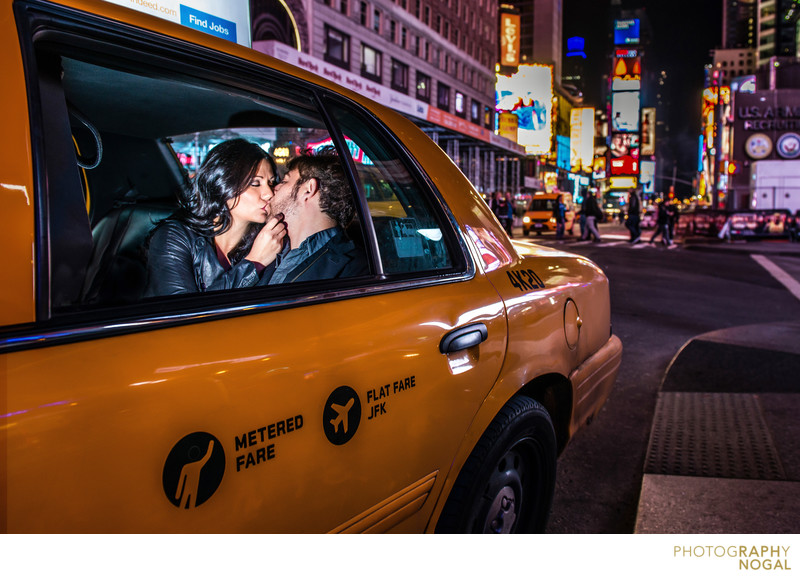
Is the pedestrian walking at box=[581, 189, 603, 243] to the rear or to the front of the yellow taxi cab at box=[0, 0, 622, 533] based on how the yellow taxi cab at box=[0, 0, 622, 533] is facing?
to the rear

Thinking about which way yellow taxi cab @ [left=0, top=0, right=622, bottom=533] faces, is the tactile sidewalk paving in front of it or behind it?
behind

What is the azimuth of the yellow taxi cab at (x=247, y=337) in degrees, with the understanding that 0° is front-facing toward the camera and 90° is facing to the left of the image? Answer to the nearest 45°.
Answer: approximately 45°

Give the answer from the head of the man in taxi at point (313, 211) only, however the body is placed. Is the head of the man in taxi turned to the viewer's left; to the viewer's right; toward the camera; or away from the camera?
to the viewer's left

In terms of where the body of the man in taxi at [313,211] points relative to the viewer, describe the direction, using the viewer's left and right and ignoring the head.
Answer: facing to the left of the viewer

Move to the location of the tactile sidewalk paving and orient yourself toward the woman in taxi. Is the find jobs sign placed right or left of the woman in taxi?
right
